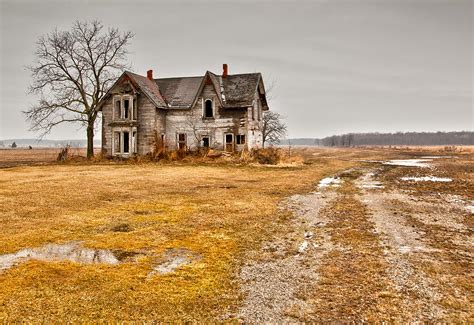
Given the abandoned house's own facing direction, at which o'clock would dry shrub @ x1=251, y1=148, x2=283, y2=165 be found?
The dry shrub is roughly at 10 o'clock from the abandoned house.

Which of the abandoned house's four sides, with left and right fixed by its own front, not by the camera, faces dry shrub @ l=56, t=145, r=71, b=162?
right

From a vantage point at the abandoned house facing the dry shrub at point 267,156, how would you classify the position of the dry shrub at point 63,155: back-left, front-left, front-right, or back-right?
back-right

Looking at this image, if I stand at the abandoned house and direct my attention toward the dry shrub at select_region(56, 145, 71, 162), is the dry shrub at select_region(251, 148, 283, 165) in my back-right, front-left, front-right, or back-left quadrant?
back-left

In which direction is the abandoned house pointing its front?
toward the camera
